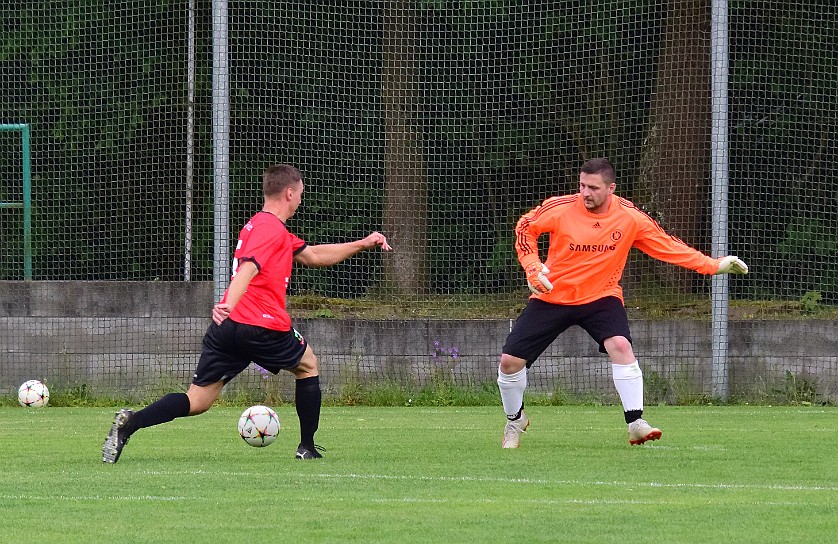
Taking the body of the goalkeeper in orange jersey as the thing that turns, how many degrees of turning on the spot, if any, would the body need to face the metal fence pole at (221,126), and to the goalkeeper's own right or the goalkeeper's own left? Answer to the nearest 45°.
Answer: approximately 135° to the goalkeeper's own right

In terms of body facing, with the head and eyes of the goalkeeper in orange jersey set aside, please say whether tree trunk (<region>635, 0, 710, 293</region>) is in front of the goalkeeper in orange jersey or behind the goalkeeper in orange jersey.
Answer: behind

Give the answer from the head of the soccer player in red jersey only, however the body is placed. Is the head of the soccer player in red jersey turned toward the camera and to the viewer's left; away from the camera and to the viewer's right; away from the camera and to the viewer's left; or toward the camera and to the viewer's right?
away from the camera and to the viewer's right

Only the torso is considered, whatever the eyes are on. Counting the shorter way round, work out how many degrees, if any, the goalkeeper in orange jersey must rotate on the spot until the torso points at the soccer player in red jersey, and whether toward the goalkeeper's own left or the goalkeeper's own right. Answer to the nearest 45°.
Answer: approximately 45° to the goalkeeper's own right

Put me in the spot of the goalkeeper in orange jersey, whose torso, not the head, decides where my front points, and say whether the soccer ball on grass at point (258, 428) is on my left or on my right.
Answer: on my right

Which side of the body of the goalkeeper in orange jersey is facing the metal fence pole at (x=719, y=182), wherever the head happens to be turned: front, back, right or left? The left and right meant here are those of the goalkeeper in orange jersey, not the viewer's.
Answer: back

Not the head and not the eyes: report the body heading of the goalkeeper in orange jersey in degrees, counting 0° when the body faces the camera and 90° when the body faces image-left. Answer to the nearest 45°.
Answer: approximately 0°
